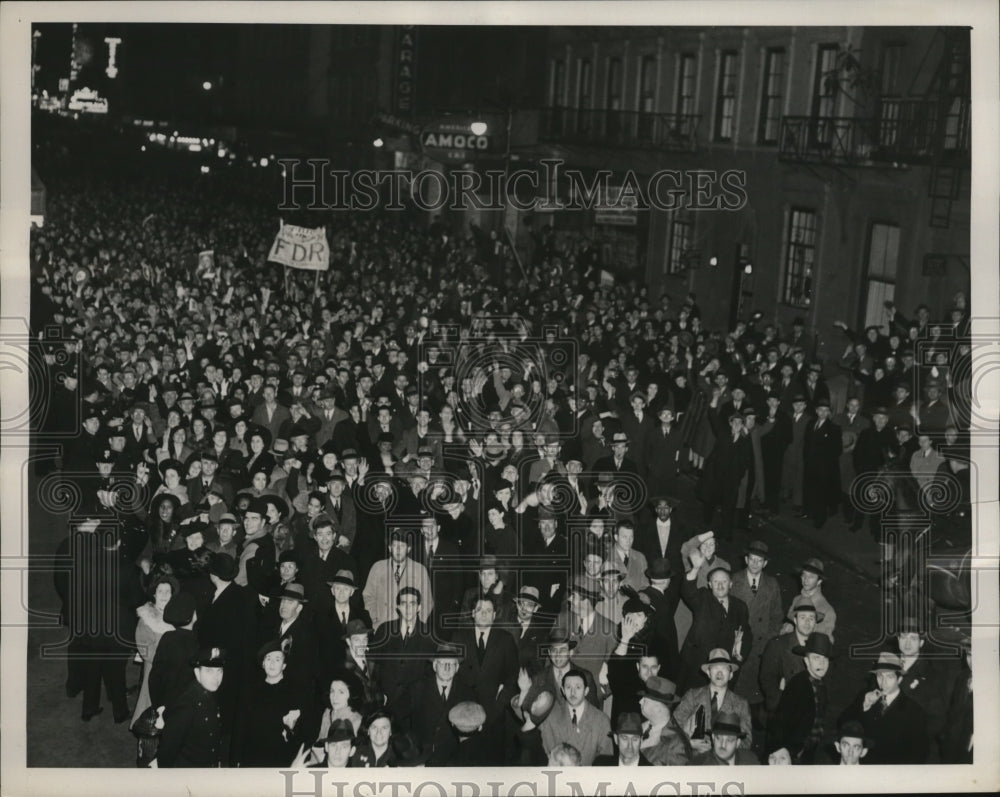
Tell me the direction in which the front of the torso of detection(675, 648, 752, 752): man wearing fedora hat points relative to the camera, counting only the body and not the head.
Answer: toward the camera

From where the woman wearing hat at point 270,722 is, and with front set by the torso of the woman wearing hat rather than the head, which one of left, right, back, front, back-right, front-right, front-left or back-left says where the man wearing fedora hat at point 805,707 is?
left

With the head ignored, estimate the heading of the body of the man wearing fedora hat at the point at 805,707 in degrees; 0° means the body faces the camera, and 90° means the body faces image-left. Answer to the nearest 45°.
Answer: approximately 315°

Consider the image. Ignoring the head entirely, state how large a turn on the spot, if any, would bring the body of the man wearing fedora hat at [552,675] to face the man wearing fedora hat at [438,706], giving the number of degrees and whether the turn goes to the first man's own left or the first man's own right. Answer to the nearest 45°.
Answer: approximately 90° to the first man's own right

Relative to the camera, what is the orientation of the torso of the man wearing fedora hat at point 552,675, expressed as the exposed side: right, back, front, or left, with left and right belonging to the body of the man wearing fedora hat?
front

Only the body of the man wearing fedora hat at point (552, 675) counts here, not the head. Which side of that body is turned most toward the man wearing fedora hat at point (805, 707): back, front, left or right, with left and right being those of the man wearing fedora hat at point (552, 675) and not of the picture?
left

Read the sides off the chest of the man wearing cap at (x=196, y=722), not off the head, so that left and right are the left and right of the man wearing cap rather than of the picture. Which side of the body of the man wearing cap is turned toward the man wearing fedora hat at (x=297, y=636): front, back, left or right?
left

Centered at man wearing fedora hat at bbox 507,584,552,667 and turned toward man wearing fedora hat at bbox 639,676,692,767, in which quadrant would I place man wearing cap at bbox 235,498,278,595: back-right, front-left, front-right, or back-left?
back-right

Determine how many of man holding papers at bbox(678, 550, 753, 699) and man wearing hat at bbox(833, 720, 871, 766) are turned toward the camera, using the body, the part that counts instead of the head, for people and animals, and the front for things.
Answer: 2

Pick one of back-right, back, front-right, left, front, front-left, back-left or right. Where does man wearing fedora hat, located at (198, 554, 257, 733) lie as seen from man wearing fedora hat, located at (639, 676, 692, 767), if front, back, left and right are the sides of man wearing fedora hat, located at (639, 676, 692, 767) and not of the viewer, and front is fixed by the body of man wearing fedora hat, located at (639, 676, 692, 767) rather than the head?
front-right

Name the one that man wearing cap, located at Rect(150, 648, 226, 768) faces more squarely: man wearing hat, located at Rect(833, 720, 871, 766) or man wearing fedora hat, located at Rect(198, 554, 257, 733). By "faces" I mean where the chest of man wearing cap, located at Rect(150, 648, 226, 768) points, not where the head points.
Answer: the man wearing hat

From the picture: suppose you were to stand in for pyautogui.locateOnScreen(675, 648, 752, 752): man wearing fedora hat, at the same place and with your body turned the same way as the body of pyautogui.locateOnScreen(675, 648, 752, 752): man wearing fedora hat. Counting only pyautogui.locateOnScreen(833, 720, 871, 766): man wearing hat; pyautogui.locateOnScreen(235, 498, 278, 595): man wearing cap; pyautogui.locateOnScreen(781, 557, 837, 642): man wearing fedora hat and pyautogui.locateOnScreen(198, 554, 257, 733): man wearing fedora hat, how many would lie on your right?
2

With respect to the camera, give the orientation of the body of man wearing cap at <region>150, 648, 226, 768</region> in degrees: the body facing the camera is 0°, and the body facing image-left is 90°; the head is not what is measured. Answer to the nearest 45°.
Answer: approximately 315°

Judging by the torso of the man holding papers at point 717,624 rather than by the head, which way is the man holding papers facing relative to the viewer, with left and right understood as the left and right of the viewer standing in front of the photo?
facing the viewer

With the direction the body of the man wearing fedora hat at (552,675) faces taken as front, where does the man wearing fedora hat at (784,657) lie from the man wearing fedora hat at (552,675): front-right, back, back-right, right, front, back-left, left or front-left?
left

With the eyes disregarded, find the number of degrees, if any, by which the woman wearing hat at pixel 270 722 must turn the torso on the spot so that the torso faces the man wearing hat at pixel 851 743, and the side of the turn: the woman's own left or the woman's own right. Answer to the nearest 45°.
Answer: approximately 90° to the woman's own left

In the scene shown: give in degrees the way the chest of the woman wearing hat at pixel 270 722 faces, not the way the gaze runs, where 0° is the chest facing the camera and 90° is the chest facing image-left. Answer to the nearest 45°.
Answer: approximately 0°

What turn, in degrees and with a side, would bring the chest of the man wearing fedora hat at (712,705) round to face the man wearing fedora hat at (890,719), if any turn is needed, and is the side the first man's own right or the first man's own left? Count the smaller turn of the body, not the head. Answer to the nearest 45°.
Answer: approximately 90° to the first man's own left
